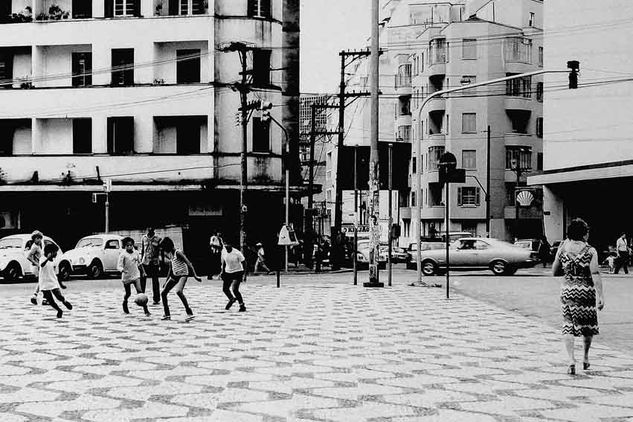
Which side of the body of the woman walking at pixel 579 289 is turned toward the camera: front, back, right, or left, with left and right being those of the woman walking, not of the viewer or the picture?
back

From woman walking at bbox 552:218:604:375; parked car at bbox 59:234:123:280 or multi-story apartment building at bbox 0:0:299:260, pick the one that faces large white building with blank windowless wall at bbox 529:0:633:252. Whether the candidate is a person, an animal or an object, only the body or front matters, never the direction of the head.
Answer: the woman walking

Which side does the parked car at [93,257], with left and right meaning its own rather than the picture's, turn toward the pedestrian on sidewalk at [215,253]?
left

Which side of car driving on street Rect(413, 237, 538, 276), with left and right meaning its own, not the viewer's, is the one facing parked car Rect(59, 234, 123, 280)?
front

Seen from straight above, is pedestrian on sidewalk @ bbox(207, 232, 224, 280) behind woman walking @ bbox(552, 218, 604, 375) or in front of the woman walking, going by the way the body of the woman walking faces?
in front

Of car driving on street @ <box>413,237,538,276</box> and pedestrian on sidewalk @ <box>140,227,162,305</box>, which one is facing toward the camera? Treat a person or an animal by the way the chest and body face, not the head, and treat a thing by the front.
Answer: the pedestrian on sidewalk

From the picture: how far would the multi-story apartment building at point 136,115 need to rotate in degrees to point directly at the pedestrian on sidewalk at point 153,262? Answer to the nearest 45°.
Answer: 0° — it already faces them

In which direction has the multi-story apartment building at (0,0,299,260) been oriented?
toward the camera

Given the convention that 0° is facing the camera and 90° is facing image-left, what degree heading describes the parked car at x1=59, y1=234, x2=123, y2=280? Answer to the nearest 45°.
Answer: approximately 45°

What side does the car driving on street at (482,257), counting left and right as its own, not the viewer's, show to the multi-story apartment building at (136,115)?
front

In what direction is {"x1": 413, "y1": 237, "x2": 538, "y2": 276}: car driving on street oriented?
to the viewer's left

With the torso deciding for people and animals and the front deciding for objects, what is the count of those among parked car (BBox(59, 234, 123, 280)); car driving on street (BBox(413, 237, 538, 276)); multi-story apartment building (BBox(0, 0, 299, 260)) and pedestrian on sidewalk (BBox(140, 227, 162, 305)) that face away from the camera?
0

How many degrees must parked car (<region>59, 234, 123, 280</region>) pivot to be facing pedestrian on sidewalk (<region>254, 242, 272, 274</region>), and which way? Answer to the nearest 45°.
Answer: approximately 135° to its left

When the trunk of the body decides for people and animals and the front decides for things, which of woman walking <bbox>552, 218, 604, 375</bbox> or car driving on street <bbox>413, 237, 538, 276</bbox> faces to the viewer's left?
the car driving on street

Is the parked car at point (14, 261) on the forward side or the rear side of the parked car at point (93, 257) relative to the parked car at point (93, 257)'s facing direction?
on the forward side

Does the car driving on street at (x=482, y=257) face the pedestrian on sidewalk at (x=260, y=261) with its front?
yes

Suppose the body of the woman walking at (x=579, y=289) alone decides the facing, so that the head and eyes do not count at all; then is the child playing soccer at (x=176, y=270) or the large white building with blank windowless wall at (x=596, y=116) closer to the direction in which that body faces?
the large white building with blank windowless wall

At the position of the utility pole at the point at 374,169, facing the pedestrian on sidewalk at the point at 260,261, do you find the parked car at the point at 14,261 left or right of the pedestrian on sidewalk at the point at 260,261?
left
